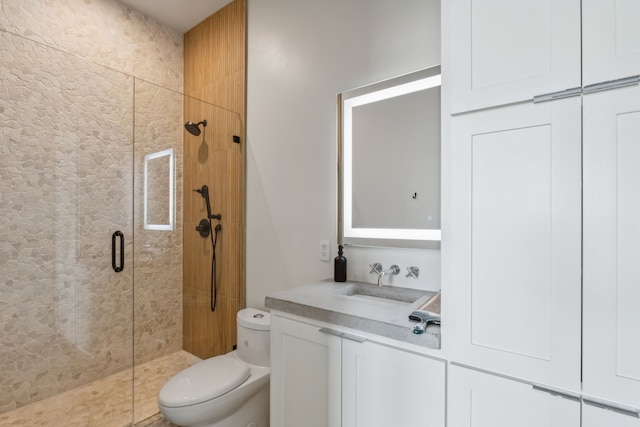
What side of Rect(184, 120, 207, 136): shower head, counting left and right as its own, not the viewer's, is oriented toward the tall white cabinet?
left

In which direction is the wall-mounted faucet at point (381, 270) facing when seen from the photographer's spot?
facing the viewer and to the left of the viewer

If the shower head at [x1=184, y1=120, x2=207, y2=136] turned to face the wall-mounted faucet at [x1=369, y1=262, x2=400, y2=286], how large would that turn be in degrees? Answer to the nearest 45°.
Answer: approximately 90° to its left

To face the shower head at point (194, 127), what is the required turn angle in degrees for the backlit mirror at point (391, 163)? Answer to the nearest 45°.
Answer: approximately 45° to its right

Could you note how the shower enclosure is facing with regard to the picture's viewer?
facing the viewer and to the right of the viewer

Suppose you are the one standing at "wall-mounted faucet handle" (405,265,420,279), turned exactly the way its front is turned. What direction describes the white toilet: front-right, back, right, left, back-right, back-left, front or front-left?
front-right

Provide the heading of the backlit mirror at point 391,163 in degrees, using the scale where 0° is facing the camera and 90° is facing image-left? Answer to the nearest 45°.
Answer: approximately 45°

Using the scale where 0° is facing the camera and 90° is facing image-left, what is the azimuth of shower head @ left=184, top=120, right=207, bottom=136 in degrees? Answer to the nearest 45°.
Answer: approximately 45°

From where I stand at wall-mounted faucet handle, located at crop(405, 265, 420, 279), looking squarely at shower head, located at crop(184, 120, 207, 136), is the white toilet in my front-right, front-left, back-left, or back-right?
front-left

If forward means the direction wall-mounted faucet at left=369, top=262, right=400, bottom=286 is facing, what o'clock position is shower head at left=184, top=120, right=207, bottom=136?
The shower head is roughly at 2 o'clock from the wall-mounted faucet.

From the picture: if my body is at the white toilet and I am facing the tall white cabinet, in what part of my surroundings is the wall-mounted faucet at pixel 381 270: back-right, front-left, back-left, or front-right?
front-left

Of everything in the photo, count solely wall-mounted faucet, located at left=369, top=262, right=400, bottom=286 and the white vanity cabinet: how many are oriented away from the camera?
0

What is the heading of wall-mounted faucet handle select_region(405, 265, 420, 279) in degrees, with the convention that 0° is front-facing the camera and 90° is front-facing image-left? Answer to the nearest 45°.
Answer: approximately 45°

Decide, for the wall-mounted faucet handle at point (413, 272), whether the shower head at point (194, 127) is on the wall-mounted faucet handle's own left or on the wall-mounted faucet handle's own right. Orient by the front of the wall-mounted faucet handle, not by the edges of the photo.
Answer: on the wall-mounted faucet handle's own right
